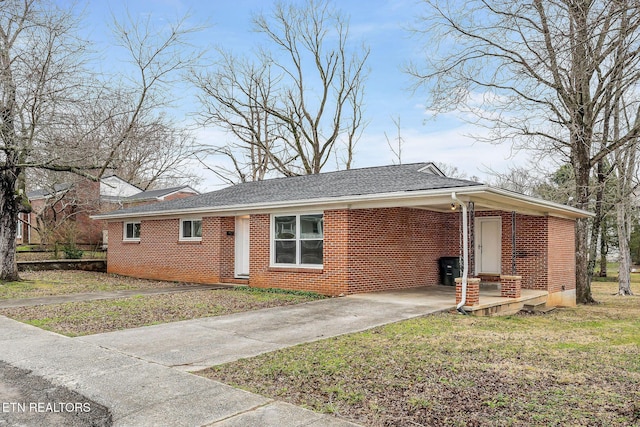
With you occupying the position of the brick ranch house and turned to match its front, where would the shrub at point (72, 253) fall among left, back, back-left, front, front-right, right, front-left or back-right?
right

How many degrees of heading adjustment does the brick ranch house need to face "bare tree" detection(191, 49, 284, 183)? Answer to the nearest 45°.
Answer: approximately 135° to its right

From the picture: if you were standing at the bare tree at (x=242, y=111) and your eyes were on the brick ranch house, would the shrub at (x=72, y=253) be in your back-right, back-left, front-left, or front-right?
front-right

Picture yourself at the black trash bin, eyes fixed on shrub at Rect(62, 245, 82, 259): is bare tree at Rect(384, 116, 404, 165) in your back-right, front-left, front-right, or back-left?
front-right

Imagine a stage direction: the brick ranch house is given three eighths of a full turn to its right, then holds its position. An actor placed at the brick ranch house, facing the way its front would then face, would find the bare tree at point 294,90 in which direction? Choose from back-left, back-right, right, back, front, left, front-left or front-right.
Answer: front

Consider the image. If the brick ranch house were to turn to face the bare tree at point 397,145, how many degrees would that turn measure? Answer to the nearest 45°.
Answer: approximately 135° to its right

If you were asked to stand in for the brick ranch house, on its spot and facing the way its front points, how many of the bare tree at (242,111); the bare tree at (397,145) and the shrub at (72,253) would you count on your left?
0

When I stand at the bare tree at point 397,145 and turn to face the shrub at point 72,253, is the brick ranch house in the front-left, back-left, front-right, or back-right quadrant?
front-left

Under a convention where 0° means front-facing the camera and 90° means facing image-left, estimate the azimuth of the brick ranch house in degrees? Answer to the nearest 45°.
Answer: approximately 45°

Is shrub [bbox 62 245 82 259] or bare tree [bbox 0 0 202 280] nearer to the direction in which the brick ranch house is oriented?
the bare tree

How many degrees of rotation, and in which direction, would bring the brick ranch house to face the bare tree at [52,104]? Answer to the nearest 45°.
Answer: approximately 45° to its right
